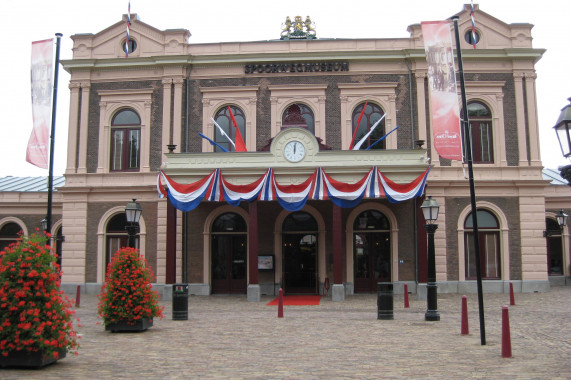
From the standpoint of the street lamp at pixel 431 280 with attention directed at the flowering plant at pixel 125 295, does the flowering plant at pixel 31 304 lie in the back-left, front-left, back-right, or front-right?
front-left

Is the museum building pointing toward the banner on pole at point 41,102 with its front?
no

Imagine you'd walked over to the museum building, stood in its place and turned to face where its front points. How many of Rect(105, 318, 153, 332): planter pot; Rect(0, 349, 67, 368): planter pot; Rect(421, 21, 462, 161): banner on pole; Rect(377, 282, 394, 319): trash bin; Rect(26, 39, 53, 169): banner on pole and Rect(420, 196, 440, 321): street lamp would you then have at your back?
0

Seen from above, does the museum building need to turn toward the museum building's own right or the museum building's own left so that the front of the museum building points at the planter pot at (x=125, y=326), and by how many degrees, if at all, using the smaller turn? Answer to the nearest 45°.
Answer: approximately 45° to the museum building's own right

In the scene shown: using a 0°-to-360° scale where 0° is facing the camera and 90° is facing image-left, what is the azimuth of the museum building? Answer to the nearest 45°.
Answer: approximately 0°

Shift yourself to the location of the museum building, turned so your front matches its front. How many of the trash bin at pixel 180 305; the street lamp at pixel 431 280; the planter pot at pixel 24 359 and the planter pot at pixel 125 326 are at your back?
0

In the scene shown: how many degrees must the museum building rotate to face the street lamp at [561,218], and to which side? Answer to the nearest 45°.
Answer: approximately 90° to its left

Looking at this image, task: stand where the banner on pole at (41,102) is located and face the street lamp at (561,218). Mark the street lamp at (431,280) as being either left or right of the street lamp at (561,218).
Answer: right

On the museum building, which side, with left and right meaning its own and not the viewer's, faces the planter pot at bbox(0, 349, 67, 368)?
front

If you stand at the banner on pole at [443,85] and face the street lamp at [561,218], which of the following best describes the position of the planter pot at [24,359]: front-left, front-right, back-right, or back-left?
back-left

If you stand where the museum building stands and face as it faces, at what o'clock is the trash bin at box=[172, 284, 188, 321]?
The trash bin is roughly at 1 o'clock from the museum building.

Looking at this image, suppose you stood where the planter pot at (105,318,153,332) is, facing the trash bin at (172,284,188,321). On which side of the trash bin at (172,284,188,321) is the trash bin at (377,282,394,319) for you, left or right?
right

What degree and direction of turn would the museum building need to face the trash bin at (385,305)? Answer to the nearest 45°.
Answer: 0° — it already faces it

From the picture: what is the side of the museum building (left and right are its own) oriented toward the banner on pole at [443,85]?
front

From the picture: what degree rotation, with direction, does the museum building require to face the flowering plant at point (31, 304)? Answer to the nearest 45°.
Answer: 0° — it already faces it

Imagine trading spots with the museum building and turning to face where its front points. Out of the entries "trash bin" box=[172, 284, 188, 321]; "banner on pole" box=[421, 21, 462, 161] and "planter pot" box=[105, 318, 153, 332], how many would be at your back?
0
